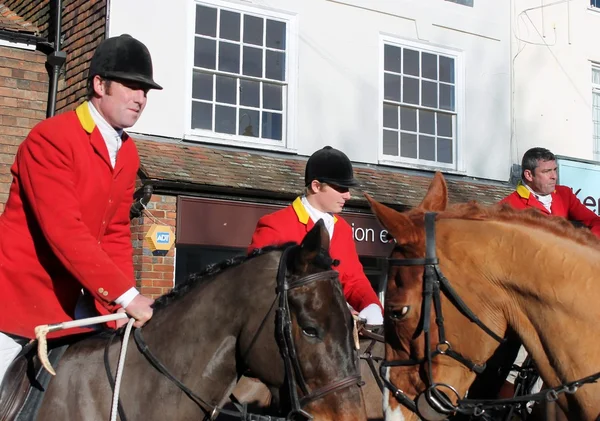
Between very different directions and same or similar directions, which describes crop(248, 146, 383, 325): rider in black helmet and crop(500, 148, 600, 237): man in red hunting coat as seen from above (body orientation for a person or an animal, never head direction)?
same or similar directions

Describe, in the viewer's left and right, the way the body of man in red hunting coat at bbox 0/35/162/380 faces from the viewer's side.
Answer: facing the viewer and to the right of the viewer

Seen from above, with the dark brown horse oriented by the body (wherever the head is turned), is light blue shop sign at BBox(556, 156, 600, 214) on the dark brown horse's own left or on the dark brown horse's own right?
on the dark brown horse's own left

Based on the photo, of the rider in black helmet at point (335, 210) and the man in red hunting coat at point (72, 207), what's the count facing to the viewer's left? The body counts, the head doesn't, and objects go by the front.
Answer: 0

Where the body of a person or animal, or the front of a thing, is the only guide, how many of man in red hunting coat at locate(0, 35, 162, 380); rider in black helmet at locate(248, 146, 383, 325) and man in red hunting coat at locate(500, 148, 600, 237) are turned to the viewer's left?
0

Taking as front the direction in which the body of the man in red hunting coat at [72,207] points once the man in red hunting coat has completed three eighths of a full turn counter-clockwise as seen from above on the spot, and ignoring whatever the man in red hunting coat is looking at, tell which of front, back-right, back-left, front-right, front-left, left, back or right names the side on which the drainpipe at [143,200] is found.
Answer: front

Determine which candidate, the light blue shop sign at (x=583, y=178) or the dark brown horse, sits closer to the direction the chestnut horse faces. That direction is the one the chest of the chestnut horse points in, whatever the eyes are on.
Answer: the dark brown horse

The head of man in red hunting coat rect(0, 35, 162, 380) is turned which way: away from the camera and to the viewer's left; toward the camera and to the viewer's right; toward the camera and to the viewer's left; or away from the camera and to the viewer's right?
toward the camera and to the viewer's right

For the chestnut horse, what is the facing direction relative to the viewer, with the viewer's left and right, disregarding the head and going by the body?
facing to the left of the viewer

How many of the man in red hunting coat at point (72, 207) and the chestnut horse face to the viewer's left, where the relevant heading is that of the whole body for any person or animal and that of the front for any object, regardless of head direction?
1

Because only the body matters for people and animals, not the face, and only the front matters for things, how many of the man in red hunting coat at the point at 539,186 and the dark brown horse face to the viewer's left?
0

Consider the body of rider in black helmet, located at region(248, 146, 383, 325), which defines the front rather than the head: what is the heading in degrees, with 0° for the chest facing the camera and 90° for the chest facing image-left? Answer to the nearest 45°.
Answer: approximately 315°

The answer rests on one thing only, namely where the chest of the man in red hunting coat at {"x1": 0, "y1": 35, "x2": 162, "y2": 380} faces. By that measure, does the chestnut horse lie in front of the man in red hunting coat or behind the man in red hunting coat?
in front

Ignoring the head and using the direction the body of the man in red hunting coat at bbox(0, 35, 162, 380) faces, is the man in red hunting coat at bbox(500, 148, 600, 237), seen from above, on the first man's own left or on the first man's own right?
on the first man's own left
